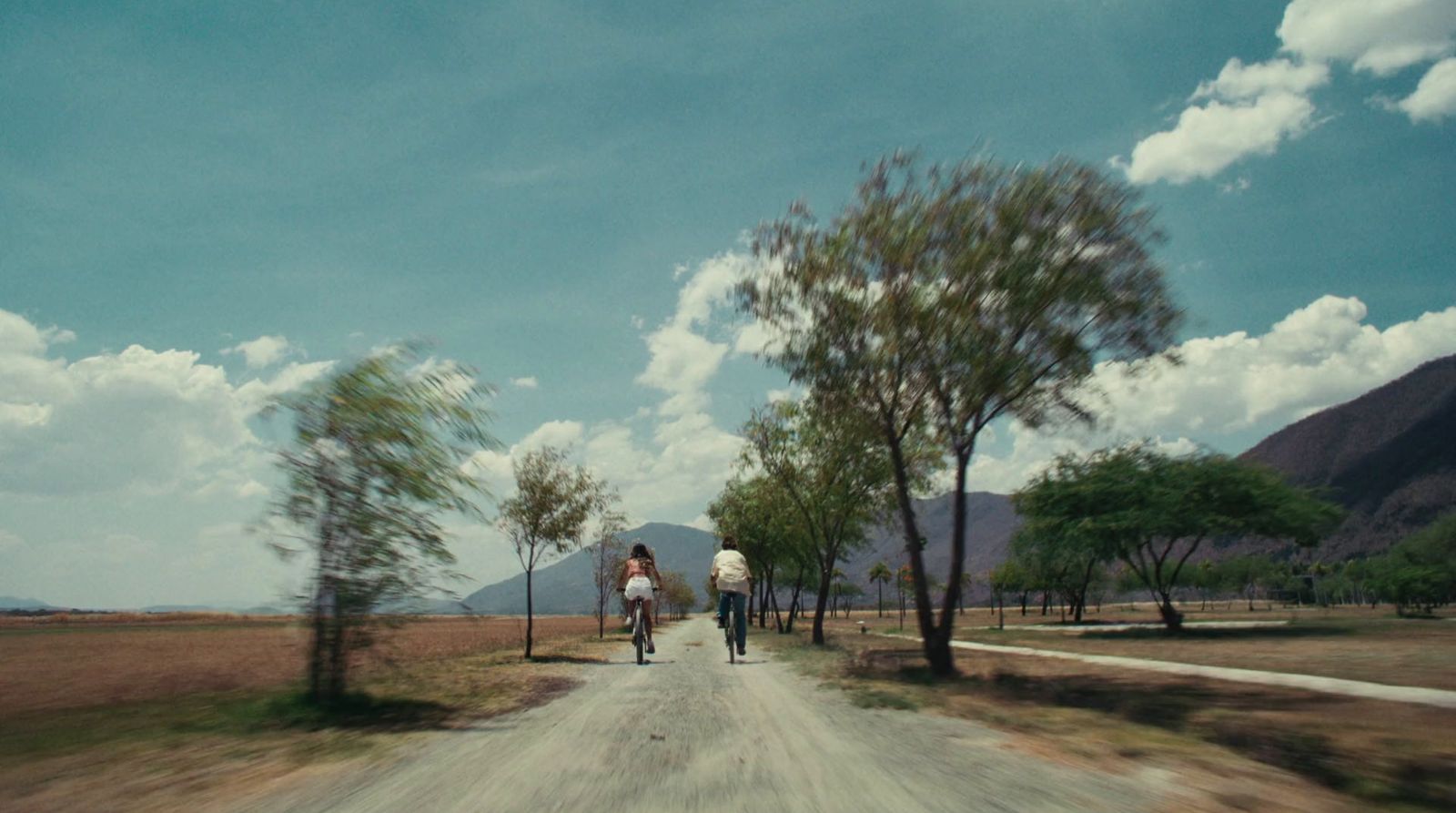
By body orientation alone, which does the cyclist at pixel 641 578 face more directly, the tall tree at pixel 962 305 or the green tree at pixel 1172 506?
the green tree

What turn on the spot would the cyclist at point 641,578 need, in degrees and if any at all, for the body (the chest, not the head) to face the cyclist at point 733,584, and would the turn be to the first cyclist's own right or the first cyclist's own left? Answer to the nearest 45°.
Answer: approximately 135° to the first cyclist's own right

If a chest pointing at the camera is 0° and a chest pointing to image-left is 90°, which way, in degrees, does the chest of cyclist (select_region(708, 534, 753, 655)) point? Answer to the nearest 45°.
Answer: approximately 180°

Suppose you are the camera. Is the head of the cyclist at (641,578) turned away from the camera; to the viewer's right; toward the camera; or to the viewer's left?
away from the camera

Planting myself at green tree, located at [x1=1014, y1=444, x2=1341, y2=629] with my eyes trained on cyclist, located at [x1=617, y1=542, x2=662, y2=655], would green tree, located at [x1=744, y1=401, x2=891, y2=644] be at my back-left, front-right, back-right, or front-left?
front-right

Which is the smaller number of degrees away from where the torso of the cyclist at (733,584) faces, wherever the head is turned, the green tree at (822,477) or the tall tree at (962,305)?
the green tree

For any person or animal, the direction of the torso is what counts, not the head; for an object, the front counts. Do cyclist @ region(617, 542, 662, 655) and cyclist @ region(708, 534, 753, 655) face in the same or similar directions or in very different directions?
same or similar directions

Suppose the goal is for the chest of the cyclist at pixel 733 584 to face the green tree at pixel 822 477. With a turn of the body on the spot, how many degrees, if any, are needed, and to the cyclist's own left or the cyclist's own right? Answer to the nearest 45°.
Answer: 0° — they already face it

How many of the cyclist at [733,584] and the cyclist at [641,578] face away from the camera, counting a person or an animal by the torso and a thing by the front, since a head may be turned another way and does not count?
2

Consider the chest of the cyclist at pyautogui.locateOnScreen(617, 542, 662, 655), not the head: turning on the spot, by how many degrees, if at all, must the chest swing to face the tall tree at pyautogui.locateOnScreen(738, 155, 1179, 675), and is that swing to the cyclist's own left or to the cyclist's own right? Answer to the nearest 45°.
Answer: approximately 135° to the cyclist's own right

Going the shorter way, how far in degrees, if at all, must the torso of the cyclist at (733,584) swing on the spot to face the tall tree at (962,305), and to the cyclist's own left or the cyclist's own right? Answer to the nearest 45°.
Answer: approximately 135° to the cyclist's own right

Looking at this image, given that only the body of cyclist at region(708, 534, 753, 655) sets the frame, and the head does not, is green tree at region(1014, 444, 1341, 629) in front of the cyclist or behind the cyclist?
in front

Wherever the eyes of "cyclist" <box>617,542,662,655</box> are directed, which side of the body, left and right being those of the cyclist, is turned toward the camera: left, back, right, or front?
back

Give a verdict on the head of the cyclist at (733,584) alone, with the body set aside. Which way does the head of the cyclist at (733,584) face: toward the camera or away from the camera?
away from the camera
